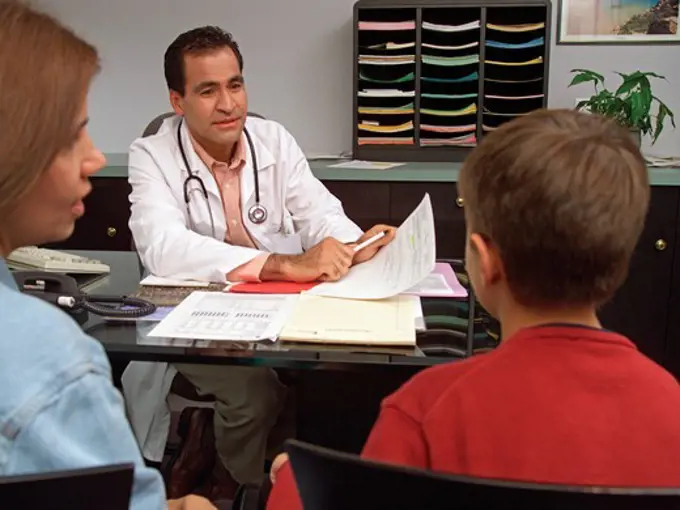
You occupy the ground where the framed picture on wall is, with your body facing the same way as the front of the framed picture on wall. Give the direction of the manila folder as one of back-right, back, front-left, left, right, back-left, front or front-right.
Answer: front

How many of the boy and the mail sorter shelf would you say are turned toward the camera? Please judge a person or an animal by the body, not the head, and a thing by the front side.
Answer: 1

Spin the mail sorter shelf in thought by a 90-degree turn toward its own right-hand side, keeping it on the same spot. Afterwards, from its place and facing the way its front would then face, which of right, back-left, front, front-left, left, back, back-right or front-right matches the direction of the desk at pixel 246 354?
left

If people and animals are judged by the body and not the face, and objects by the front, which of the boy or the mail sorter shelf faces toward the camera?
the mail sorter shelf

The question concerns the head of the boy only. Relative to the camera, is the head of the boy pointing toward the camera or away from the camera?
away from the camera

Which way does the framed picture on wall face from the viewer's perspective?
toward the camera

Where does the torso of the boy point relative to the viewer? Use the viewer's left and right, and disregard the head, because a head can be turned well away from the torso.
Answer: facing away from the viewer and to the left of the viewer

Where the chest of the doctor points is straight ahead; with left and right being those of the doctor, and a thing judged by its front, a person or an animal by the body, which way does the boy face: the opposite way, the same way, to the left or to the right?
the opposite way

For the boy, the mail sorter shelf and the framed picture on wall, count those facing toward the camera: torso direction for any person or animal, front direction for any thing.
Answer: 2

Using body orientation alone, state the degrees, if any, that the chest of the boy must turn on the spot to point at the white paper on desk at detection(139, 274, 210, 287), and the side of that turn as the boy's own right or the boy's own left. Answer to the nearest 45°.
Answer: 0° — they already face it

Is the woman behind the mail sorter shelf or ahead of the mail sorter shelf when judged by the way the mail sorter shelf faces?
ahead

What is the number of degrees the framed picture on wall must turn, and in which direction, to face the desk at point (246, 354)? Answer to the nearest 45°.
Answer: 0° — it already faces it

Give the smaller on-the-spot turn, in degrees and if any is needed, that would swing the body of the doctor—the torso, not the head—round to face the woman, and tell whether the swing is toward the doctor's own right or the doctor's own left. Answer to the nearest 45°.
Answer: approximately 45° to the doctor's own right

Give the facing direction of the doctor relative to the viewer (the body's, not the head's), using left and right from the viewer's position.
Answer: facing the viewer and to the right of the viewer

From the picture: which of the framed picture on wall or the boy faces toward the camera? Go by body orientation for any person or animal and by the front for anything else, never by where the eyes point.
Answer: the framed picture on wall

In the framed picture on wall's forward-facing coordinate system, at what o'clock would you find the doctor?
The doctor is roughly at 1 o'clock from the framed picture on wall.

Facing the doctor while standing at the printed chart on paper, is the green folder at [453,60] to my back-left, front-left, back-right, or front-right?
front-right

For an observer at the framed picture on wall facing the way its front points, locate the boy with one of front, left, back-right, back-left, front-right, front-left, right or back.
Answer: front

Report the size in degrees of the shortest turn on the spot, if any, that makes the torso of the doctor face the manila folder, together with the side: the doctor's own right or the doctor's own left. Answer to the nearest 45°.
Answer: approximately 45° to the doctor's own right
